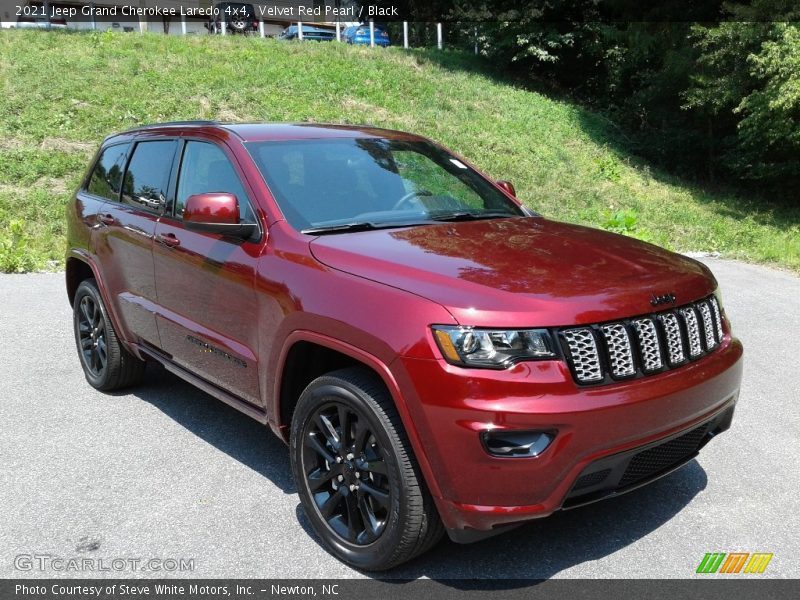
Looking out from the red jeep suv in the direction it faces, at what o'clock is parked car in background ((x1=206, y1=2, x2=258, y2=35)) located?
The parked car in background is roughly at 7 o'clock from the red jeep suv.

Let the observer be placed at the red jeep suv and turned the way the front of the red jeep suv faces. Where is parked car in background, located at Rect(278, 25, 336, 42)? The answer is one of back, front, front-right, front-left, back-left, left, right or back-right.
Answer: back-left

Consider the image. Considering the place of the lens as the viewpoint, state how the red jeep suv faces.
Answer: facing the viewer and to the right of the viewer

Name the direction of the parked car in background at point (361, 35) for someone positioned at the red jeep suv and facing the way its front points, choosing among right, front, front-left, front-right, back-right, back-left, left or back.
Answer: back-left
